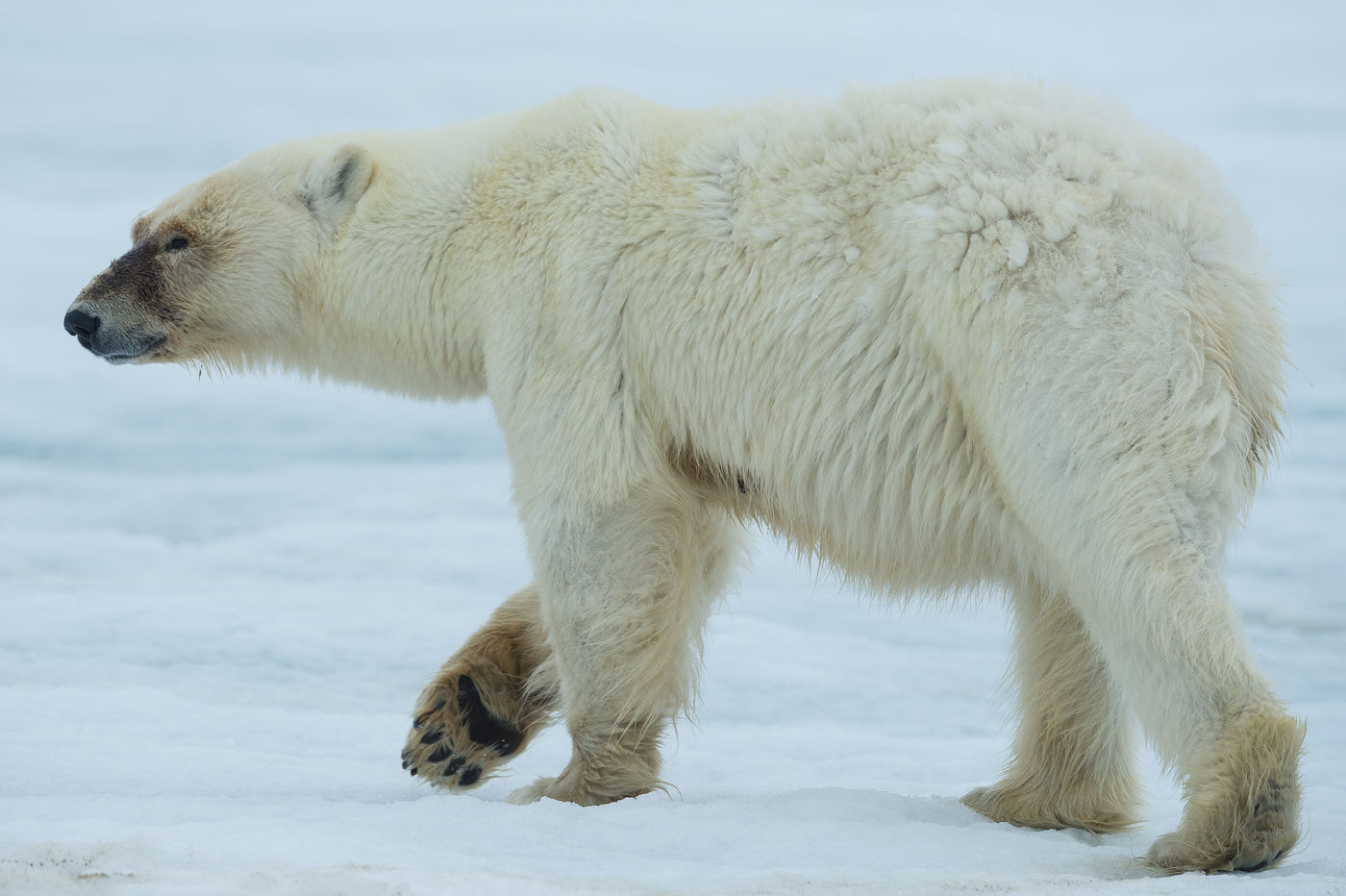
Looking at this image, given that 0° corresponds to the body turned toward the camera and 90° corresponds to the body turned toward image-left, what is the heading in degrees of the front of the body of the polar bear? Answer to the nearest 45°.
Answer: approximately 90°
